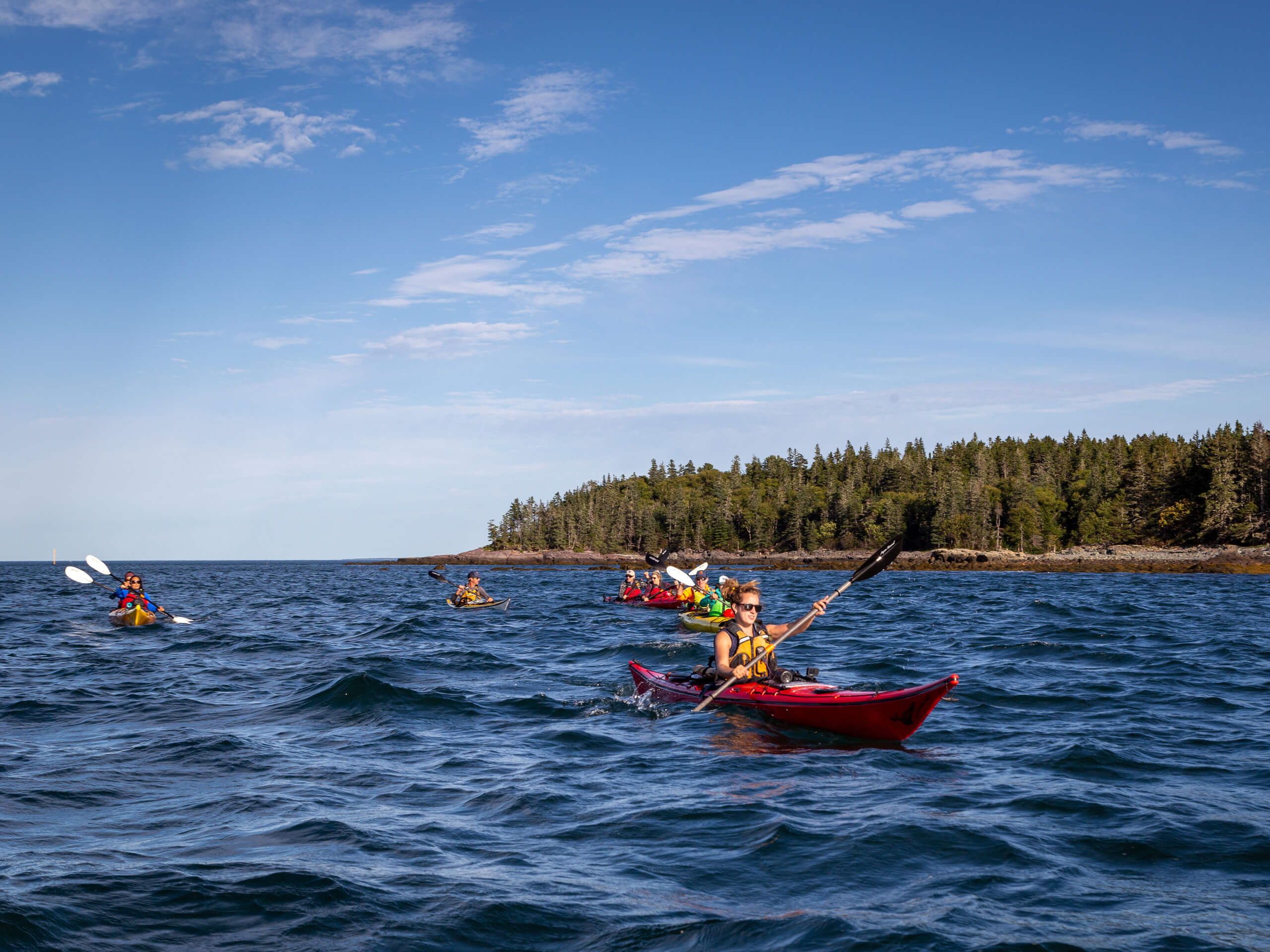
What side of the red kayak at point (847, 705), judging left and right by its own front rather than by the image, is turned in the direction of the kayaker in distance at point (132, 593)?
back

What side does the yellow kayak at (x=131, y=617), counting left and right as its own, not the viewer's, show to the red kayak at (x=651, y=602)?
left

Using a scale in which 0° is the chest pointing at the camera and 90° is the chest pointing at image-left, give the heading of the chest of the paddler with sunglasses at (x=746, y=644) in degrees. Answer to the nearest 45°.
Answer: approximately 315°

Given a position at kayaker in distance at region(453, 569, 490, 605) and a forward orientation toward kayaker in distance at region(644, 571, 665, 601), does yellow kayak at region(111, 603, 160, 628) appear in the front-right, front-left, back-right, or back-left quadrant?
back-right

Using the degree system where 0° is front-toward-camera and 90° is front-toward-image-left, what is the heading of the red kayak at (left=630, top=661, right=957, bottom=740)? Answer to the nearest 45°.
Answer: approximately 315°

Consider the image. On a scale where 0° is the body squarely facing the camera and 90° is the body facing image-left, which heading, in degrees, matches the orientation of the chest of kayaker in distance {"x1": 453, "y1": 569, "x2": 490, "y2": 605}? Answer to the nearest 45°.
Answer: approximately 315°
